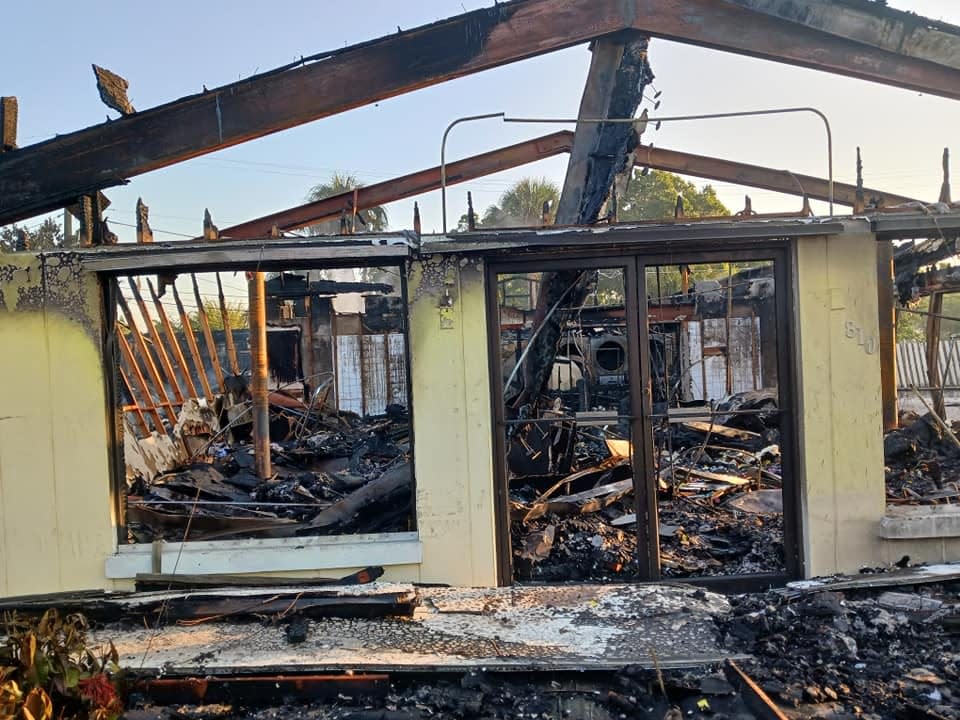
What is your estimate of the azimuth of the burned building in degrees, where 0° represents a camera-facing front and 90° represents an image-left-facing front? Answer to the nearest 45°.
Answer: approximately 0°

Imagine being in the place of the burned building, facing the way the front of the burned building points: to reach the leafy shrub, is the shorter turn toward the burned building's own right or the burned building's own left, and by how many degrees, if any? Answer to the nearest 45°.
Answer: approximately 45° to the burned building's own right

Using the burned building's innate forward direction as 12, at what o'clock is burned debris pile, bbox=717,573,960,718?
The burned debris pile is roughly at 10 o'clock from the burned building.

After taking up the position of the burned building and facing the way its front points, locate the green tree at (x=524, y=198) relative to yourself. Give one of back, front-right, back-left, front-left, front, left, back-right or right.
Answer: back

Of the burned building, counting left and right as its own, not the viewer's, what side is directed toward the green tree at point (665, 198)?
back

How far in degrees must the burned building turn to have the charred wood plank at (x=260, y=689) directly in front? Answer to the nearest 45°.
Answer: approximately 45° to its right
